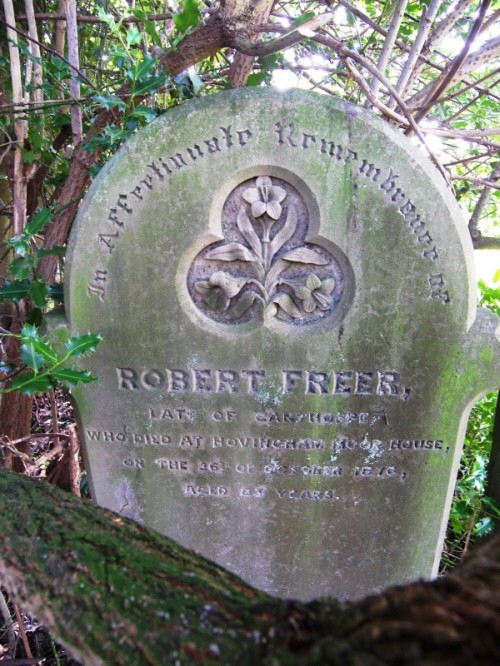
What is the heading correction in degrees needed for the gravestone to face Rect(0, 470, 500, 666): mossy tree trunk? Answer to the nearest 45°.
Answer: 0° — it already faces it

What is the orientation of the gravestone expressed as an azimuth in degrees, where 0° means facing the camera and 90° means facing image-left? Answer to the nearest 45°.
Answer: approximately 0°
